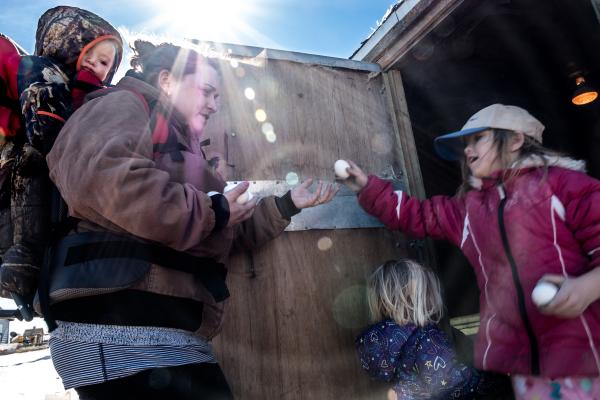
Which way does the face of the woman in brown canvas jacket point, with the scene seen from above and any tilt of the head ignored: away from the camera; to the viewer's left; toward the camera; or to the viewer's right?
to the viewer's right

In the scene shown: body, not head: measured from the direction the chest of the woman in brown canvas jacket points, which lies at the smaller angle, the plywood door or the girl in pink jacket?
the girl in pink jacket

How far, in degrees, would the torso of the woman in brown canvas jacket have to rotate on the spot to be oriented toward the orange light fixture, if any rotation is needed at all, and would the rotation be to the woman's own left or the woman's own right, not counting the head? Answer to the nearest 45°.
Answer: approximately 45° to the woman's own left

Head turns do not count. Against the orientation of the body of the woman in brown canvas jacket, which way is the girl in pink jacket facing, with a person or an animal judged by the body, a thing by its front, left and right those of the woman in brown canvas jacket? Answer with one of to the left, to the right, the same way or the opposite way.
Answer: the opposite way

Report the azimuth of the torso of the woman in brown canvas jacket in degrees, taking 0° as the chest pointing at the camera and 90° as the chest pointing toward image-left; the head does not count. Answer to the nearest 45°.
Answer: approximately 270°

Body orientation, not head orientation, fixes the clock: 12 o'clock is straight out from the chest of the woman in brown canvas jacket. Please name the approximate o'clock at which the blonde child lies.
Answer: The blonde child is roughly at 11 o'clock from the woman in brown canvas jacket.

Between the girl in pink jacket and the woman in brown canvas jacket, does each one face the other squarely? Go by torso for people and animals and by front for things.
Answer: yes

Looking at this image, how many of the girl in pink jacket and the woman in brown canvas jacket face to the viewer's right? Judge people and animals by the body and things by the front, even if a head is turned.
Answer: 1

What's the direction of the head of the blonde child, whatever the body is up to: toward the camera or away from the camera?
away from the camera

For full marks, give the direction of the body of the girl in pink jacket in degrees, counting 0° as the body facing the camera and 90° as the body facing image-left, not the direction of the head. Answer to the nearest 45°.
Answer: approximately 45°

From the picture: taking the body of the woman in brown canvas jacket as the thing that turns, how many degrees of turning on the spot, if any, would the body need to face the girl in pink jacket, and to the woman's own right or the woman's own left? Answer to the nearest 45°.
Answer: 0° — they already face them
